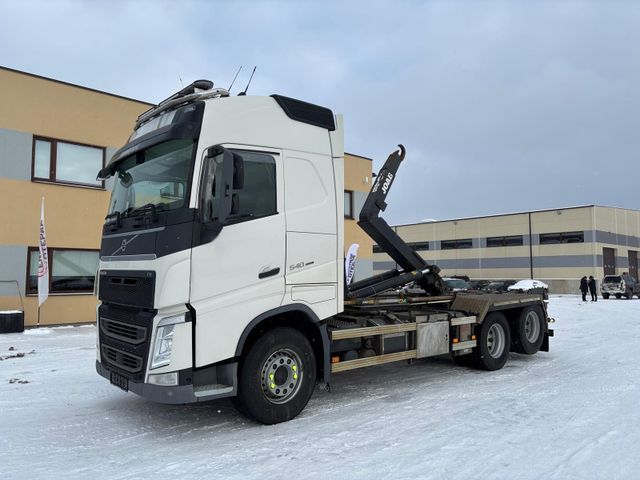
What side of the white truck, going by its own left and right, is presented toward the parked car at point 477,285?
back

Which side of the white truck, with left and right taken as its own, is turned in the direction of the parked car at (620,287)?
back

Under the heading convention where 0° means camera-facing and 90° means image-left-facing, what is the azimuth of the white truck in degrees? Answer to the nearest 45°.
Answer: approximately 45°

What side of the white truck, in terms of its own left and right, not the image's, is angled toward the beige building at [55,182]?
right

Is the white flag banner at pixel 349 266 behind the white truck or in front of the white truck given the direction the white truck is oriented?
behind

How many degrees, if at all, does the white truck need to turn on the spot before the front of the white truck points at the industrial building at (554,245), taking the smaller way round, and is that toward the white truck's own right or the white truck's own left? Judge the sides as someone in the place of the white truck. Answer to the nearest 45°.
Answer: approximately 180°

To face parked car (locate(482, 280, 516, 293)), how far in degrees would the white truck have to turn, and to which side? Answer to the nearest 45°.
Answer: approximately 180°

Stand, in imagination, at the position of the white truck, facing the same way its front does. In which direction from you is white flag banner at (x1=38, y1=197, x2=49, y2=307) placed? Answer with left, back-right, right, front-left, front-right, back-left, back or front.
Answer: right
